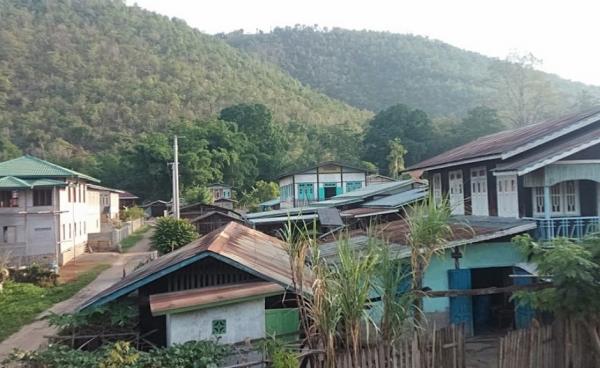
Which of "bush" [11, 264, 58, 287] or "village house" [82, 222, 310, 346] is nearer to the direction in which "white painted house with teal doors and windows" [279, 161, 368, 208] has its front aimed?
the village house

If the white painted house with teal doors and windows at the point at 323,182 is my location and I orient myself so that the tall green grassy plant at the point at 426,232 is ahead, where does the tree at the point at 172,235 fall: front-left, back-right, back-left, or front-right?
front-right

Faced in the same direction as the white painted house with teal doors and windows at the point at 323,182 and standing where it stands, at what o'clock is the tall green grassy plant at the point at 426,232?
The tall green grassy plant is roughly at 12 o'clock from the white painted house with teal doors and windows.

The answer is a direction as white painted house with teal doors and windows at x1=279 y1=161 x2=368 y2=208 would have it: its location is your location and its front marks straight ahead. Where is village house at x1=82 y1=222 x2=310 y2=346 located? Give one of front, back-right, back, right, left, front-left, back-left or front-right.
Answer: front

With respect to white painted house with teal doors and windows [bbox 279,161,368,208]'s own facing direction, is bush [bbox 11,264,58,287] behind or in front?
in front

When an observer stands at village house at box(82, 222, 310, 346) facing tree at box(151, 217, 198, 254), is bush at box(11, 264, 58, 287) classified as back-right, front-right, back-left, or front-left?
front-left

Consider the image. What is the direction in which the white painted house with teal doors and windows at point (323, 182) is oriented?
toward the camera

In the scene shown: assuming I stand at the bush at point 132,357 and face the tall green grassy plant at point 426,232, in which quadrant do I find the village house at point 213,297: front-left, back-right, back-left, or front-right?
front-left

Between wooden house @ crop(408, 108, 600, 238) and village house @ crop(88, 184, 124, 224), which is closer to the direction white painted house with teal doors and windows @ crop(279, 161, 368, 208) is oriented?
the wooden house

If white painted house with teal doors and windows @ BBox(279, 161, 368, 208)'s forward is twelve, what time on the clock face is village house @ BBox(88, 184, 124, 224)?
The village house is roughly at 4 o'clock from the white painted house with teal doors and windows.

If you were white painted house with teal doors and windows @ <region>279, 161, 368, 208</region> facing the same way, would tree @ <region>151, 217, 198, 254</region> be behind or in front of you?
in front

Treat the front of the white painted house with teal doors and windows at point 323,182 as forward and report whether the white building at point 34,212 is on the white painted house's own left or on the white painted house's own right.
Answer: on the white painted house's own right

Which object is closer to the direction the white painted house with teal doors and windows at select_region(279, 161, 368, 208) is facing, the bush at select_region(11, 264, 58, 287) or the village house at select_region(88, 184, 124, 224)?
the bush

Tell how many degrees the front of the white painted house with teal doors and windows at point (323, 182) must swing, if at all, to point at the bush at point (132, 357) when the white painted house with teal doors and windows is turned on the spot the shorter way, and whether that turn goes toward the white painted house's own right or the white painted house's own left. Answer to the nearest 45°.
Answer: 0° — it already faces it

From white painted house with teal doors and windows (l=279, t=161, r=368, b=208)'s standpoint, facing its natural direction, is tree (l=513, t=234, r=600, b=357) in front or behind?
in front
